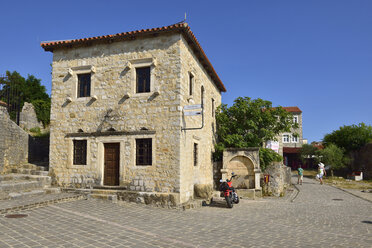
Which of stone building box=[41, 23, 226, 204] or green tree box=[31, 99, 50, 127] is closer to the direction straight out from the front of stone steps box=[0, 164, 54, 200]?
the stone building

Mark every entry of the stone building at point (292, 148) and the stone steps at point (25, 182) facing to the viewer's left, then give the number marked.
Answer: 0

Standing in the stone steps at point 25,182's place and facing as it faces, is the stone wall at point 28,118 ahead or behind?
behind

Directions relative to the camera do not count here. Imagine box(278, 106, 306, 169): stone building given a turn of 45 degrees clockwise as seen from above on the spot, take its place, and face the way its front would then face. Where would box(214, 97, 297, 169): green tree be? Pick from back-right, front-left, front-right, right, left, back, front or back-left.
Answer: front-left

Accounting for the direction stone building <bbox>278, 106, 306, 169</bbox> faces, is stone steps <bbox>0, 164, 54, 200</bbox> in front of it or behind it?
in front

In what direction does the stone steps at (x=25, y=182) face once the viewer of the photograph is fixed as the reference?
facing the viewer and to the right of the viewer

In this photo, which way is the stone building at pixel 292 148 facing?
toward the camera

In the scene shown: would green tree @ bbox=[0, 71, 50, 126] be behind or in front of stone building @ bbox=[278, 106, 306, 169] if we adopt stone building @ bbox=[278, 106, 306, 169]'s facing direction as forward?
in front
